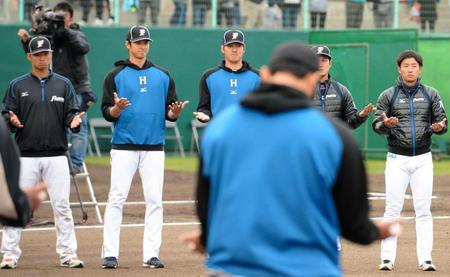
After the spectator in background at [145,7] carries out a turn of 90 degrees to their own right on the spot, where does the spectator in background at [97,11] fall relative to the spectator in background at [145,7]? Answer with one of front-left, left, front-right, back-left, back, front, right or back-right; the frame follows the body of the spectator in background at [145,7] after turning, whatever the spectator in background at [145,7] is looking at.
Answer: front

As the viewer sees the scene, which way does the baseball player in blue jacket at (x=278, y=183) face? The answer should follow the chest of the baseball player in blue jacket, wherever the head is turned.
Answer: away from the camera

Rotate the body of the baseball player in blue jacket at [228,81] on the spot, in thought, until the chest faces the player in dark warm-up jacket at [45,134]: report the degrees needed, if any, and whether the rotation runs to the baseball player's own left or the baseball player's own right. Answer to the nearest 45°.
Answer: approximately 90° to the baseball player's own right

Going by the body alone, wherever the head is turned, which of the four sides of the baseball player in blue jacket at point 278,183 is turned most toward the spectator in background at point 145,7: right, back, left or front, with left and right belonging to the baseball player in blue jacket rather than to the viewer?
front

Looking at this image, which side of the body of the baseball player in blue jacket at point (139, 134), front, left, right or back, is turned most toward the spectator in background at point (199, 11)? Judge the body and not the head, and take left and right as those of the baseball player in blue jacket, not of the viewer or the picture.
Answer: back

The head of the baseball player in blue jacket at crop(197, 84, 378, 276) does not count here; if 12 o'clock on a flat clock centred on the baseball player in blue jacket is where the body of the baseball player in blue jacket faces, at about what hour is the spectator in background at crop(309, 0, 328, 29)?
The spectator in background is roughly at 12 o'clock from the baseball player in blue jacket.

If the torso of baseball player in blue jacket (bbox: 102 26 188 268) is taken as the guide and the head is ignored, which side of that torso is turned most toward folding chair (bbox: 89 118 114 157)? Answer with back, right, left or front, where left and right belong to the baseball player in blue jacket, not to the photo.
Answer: back

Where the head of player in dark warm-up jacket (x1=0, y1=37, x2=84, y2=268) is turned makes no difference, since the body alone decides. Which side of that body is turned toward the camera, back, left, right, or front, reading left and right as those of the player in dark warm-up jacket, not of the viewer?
front

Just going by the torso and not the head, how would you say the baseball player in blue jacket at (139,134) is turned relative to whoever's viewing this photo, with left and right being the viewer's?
facing the viewer

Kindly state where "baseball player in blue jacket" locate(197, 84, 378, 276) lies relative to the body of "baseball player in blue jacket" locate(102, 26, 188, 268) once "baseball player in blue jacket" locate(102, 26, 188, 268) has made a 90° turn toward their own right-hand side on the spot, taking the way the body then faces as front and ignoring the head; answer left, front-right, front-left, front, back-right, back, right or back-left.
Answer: left

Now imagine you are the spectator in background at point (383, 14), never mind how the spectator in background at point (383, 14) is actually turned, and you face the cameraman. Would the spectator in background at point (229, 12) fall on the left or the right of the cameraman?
right

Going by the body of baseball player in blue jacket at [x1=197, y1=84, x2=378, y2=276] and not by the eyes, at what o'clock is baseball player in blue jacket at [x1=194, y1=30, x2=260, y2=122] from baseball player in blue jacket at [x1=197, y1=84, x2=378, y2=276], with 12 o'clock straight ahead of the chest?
baseball player in blue jacket at [x1=194, y1=30, x2=260, y2=122] is roughly at 12 o'clock from baseball player in blue jacket at [x1=197, y1=84, x2=378, y2=276].

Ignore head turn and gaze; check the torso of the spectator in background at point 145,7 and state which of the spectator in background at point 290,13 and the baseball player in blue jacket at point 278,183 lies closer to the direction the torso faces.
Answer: the baseball player in blue jacket

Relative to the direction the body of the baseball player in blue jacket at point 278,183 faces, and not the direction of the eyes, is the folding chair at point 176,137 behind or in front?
in front

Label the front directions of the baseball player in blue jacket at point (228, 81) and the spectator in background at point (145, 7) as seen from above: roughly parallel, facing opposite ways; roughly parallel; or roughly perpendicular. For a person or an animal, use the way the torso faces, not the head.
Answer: roughly parallel

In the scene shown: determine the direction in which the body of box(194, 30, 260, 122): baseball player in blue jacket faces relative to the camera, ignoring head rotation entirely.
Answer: toward the camera
